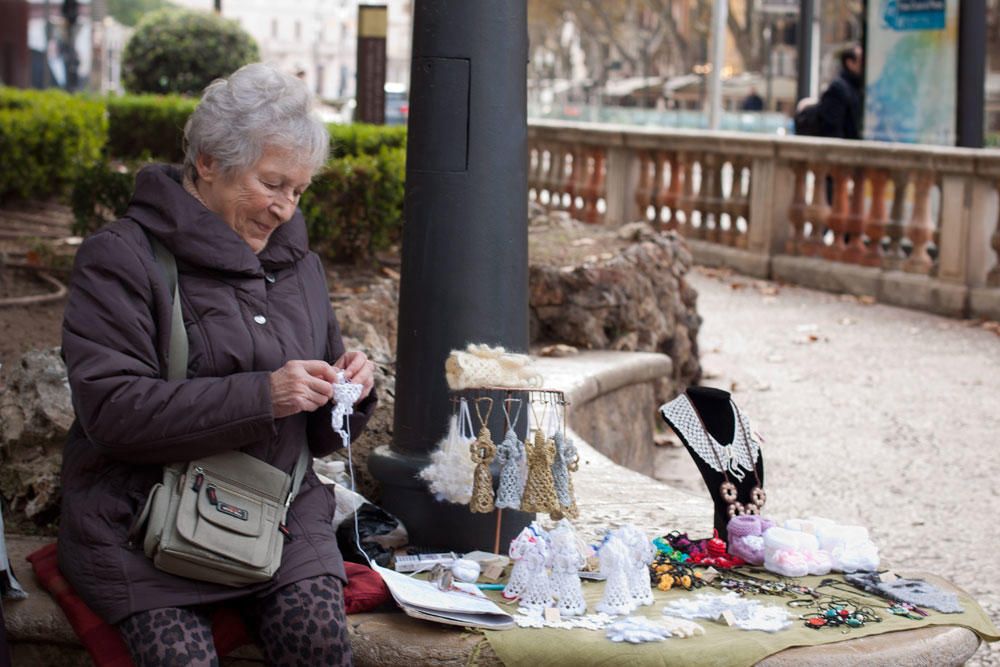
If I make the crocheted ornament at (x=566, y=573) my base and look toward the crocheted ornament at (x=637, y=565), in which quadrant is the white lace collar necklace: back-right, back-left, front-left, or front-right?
front-left

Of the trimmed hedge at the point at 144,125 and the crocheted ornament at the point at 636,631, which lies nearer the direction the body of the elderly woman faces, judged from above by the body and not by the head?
the crocheted ornament

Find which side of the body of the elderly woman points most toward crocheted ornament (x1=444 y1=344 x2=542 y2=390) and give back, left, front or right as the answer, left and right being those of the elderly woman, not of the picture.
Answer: left

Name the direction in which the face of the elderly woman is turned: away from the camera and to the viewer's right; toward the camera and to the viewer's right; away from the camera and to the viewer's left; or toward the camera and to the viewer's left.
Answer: toward the camera and to the viewer's right

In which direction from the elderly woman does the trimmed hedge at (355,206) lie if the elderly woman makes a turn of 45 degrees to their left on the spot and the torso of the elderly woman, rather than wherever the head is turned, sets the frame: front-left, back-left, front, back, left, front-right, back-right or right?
left

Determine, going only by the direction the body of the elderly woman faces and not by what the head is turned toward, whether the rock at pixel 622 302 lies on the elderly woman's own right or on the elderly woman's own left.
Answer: on the elderly woman's own left

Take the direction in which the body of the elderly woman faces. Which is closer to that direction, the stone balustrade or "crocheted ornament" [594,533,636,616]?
the crocheted ornament

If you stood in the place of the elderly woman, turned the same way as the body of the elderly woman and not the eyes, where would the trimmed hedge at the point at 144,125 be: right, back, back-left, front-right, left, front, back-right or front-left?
back-left

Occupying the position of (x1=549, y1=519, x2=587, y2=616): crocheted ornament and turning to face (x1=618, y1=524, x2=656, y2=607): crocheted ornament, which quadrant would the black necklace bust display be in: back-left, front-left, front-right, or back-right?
front-left

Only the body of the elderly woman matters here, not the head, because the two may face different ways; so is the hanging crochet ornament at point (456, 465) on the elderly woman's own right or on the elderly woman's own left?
on the elderly woman's own left

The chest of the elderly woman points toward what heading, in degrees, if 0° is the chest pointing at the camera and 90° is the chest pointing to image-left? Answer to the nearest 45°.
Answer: approximately 315°

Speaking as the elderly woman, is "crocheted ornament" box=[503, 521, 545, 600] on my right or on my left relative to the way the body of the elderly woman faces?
on my left

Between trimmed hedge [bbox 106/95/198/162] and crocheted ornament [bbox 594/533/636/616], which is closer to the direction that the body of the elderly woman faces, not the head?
the crocheted ornament

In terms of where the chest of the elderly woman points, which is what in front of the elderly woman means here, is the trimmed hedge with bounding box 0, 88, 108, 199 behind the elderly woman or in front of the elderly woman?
behind

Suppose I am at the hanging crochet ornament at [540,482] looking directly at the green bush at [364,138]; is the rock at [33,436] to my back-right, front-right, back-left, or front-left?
front-left
